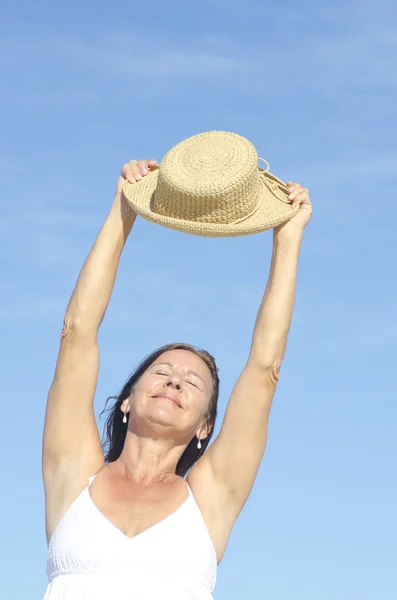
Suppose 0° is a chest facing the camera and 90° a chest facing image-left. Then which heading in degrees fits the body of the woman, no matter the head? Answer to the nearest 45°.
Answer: approximately 0°
